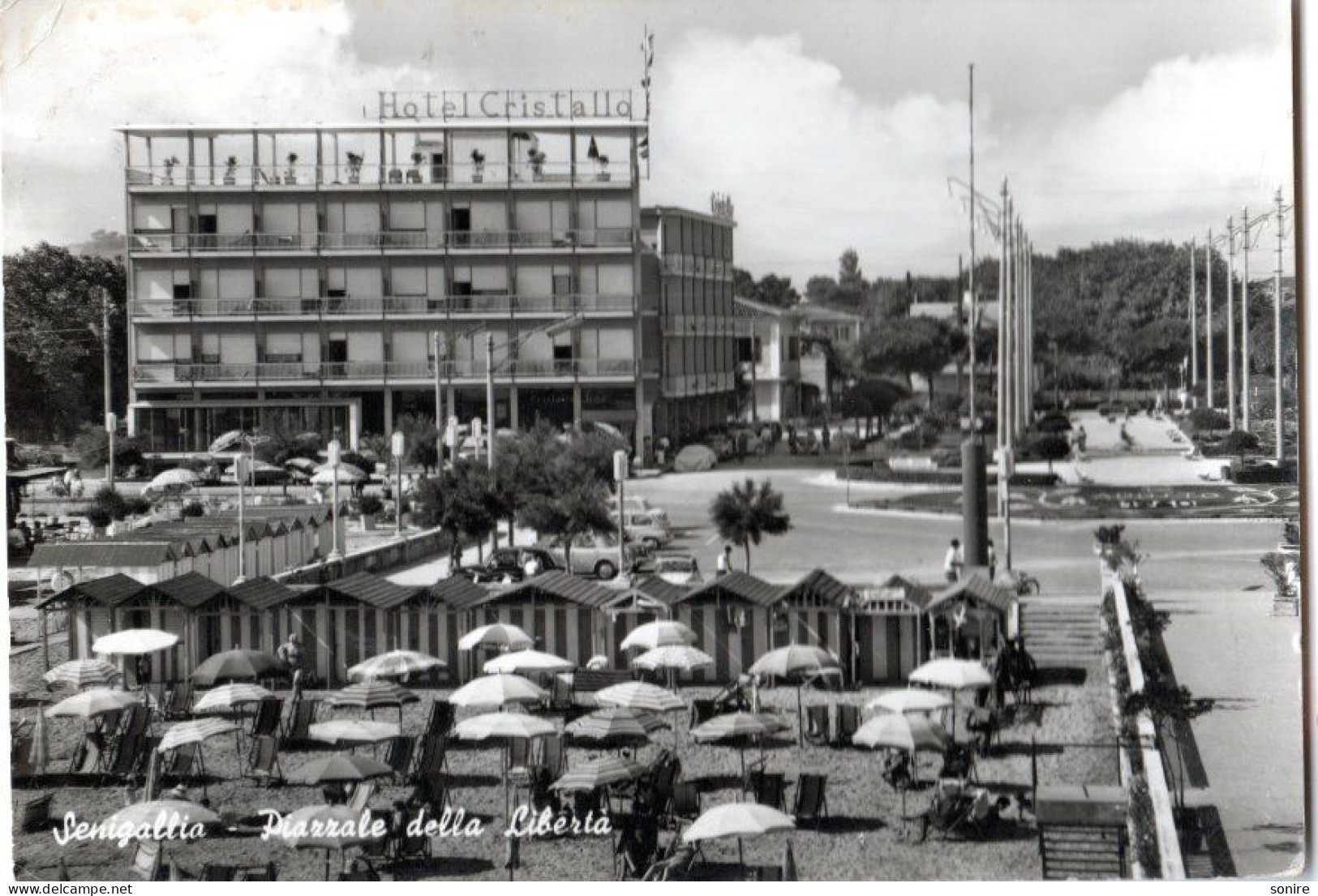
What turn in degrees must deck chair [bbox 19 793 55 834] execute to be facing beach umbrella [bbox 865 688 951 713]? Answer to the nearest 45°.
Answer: approximately 135° to its left

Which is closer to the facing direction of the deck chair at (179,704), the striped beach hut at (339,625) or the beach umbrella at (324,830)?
the beach umbrella

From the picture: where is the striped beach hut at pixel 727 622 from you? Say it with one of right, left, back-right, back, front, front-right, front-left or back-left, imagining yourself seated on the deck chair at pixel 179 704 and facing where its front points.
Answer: back-left

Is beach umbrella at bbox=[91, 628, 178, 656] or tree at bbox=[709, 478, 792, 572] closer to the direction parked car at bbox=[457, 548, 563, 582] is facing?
the beach umbrella

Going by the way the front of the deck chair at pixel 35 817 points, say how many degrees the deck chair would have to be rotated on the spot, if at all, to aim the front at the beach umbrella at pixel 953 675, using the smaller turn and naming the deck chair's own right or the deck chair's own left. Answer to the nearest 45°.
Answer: approximately 135° to the deck chair's own left

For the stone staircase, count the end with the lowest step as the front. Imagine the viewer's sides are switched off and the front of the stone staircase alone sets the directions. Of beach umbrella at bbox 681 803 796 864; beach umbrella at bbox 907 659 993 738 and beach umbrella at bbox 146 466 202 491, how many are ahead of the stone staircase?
2

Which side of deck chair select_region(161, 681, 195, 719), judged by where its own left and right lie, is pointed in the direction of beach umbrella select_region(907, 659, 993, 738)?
left

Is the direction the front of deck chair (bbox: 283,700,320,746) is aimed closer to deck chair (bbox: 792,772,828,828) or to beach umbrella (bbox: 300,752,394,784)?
the beach umbrella

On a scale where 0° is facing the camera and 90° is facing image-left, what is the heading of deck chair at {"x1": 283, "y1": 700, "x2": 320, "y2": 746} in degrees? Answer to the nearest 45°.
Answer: approximately 45°

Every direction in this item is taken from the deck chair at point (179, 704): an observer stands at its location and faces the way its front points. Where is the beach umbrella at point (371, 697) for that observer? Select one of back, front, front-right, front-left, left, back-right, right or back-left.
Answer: left

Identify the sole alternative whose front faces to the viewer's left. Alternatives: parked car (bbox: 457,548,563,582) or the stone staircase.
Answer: the parked car

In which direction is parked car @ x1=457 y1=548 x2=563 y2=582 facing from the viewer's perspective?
to the viewer's left

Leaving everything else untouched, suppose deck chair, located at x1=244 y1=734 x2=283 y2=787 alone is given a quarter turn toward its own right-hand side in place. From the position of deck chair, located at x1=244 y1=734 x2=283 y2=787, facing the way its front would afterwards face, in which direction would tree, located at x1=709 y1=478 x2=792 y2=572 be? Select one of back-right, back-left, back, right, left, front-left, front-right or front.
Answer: right
